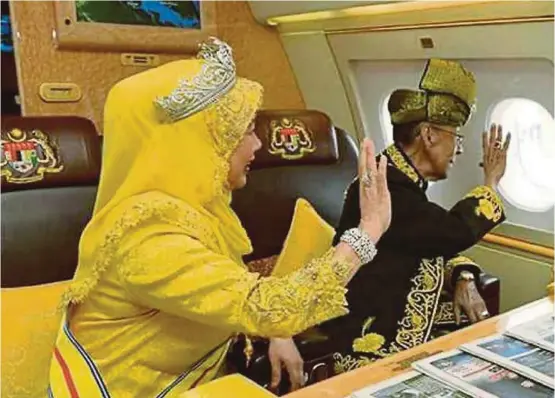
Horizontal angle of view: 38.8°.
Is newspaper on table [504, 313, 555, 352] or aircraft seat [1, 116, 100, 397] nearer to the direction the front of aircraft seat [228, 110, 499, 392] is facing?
the newspaper on table

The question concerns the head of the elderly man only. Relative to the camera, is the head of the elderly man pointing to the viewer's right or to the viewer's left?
to the viewer's right

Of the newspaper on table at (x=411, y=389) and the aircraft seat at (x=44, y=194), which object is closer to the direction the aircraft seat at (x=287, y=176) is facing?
the newspaper on table

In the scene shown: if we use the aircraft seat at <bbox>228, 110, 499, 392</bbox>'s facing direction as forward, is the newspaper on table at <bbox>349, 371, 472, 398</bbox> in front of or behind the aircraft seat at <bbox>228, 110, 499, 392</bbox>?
in front

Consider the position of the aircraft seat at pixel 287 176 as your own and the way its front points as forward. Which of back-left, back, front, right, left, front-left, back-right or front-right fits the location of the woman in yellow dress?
front-right

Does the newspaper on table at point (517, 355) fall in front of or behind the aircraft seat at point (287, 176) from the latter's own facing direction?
in front

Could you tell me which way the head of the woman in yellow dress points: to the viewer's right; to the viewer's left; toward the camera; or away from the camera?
to the viewer's right

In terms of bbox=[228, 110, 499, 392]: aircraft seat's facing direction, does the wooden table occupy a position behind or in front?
in front

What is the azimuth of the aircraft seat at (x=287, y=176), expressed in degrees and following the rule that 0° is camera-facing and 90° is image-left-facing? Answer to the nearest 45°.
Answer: approximately 315°

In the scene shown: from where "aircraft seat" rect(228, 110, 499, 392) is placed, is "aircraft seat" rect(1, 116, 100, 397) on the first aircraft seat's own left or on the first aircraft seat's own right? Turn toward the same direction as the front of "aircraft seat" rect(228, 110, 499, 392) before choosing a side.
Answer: on the first aircraft seat's own right
